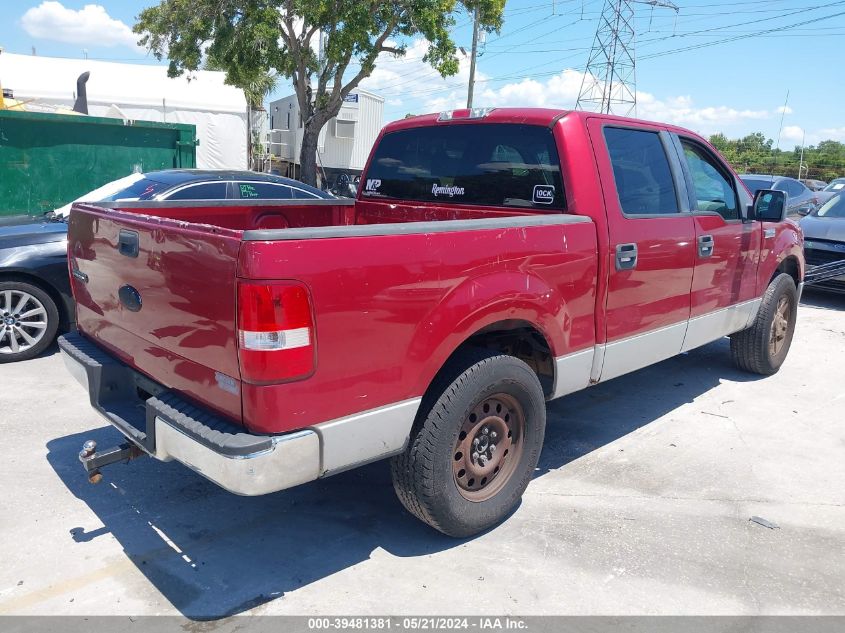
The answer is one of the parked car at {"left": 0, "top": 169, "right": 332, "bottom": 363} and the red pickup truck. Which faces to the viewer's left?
the parked car

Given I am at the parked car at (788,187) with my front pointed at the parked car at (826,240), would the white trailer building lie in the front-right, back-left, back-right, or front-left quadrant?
back-right

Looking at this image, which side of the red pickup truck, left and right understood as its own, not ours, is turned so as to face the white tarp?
left

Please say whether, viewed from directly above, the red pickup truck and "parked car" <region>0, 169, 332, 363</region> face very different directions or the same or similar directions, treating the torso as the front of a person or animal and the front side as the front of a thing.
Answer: very different directions

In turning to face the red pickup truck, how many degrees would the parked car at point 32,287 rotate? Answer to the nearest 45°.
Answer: approximately 135° to its left

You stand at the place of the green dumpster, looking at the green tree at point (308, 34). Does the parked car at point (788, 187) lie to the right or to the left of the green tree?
right

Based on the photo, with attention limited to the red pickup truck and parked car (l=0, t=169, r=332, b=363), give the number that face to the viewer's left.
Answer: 1

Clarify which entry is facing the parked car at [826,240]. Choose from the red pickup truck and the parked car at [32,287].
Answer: the red pickup truck

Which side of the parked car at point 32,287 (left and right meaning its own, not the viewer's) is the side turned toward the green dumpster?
right

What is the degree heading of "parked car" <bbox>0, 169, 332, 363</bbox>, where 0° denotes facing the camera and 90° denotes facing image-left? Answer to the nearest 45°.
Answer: approximately 90°
